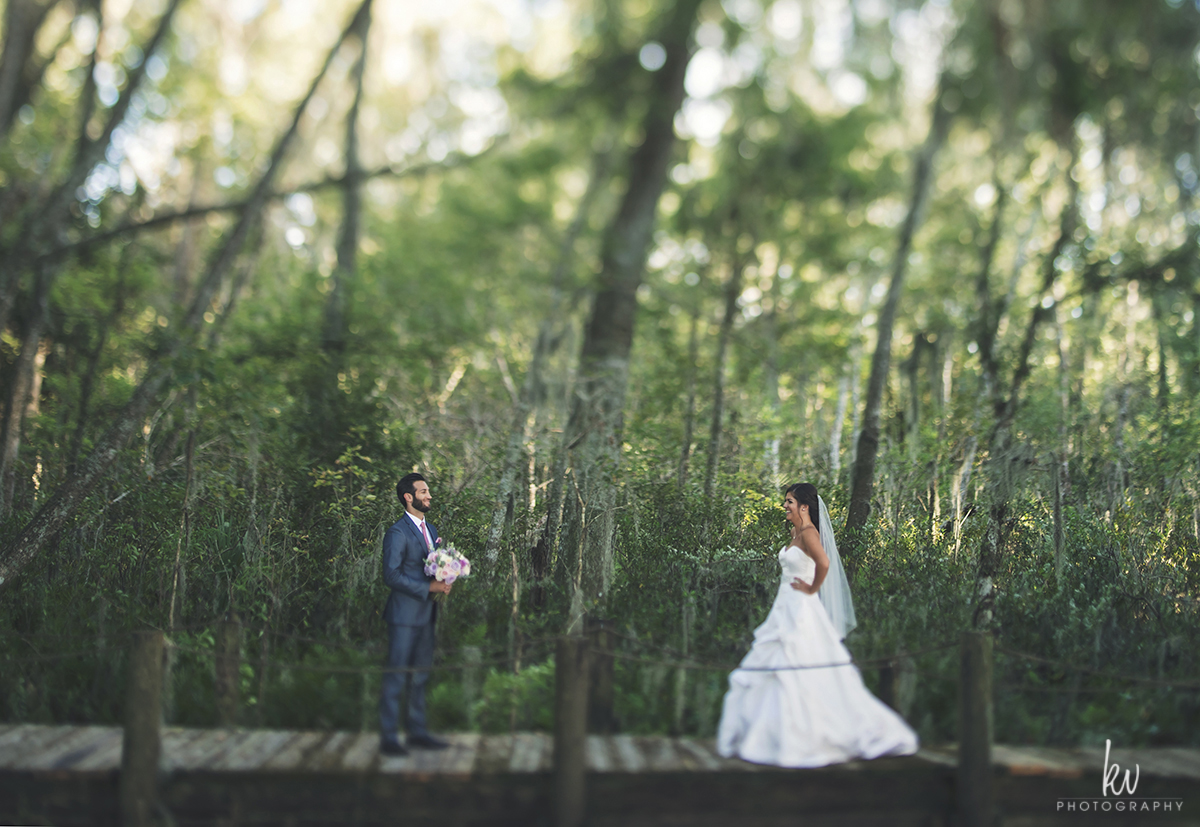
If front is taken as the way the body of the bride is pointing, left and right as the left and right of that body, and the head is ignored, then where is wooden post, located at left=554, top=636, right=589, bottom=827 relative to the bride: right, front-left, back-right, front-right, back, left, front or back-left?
front-left

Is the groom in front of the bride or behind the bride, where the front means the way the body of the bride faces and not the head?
in front

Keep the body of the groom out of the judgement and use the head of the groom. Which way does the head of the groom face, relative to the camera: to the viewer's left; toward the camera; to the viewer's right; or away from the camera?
to the viewer's right

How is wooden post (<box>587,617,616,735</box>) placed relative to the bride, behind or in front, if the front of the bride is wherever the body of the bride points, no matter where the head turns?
in front

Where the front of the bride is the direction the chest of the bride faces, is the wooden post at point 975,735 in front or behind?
behind

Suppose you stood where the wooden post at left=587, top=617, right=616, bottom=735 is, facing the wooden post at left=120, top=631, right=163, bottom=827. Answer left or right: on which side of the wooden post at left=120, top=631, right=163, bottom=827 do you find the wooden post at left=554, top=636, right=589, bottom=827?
left

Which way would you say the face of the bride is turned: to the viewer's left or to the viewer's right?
to the viewer's left

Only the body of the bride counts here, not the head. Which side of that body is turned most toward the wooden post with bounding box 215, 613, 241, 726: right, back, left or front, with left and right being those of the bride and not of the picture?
front

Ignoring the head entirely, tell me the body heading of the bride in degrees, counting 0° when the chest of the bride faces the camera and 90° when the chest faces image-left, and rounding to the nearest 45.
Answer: approximately 90°
